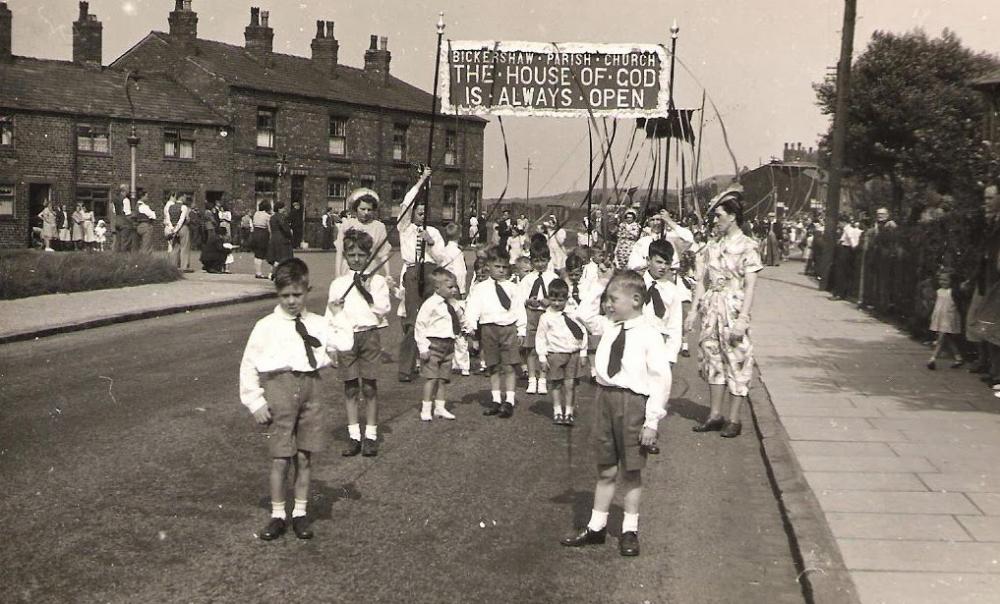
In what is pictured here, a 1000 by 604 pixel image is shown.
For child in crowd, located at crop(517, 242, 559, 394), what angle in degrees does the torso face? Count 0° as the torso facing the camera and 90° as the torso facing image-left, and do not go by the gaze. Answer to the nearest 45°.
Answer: approximately 0°

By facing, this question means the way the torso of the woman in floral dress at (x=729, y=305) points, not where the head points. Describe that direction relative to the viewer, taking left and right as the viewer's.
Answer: facing the viewer and to the left of the viewer

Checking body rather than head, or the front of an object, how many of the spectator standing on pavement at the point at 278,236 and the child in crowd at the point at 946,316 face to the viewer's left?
1

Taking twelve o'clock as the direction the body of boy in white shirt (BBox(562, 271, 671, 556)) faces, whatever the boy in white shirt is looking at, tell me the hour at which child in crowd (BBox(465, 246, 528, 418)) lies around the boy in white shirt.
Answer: The child in crowd is roughly at 4 o'clock from the boy in white shirt.

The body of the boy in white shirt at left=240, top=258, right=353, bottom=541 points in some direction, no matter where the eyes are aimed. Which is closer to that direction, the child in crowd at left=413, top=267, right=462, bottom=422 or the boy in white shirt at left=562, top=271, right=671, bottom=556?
the boy in white shirt

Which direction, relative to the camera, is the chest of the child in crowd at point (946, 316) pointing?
to the viewer's left

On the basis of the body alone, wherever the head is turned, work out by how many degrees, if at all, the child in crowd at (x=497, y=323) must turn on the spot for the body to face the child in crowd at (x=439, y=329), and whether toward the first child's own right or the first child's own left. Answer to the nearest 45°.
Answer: approximately 45° to the first child's own right

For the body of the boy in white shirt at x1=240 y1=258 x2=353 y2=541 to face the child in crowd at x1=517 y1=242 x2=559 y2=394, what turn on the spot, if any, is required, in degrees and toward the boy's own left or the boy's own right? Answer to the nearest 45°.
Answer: approximately 135° to the boy's own left

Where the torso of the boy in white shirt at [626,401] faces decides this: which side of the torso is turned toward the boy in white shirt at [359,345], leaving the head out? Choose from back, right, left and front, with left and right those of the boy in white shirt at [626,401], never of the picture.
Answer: right

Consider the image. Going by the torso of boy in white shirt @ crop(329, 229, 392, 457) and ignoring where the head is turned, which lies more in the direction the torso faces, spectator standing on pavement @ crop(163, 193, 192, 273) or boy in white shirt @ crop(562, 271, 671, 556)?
the boy in white shirt

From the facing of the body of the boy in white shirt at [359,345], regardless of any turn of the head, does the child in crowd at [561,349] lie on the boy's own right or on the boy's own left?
on the boy's own left

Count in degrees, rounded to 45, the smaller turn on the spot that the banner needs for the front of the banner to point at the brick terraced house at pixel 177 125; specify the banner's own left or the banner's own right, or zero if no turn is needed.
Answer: approximately 135° to the banner's own right
